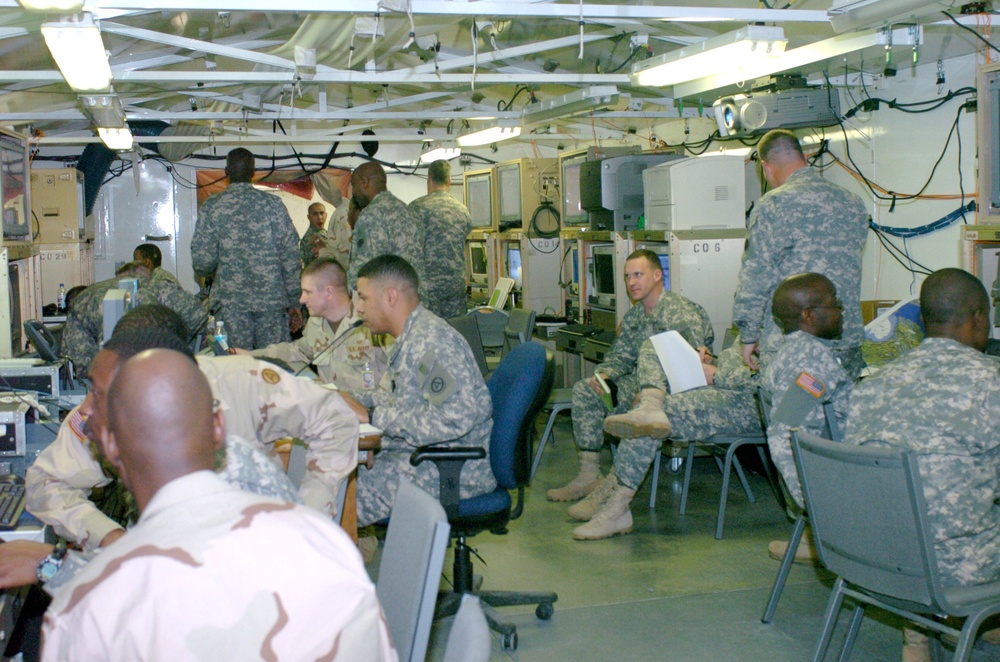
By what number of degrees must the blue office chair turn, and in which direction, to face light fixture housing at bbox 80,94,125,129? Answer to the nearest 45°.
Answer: approximately 45° to its right

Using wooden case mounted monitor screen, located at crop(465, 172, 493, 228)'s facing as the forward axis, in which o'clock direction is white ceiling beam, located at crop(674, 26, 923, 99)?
The white ceiling beam is roughly at 10 o'clock from the wooden case mounted monitor screen.

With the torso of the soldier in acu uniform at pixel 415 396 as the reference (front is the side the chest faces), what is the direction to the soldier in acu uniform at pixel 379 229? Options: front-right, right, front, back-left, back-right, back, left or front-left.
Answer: right

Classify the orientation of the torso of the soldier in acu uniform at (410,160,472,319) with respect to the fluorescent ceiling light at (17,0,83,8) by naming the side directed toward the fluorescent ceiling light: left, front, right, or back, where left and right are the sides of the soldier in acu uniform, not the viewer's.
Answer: back

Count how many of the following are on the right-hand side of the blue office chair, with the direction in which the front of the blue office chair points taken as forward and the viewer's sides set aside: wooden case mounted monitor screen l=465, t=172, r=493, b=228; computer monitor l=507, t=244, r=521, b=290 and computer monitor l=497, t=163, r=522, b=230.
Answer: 3

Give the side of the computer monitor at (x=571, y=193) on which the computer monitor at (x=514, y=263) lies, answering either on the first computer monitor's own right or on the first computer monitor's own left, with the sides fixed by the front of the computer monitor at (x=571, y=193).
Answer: on the first computer monitor's own right

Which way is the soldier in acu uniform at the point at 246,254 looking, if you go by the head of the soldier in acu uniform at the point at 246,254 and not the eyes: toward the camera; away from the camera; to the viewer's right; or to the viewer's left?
away from the camera

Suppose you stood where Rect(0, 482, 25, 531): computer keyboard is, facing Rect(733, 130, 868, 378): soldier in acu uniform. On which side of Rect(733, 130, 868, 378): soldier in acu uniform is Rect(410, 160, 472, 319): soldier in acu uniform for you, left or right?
left

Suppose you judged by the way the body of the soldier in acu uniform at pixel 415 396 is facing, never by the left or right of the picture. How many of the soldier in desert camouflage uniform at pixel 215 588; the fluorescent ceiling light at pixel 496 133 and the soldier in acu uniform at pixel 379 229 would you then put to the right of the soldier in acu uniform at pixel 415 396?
2

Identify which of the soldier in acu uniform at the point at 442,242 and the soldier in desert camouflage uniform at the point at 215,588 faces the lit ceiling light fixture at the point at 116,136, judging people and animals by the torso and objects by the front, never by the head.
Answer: the soldier in desert camouflage uniform

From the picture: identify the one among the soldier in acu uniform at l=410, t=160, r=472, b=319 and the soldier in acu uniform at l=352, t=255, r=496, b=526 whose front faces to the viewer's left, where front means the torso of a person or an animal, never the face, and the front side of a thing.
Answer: the soldier in acu uniform at l=352, t=255, r=496, b=526

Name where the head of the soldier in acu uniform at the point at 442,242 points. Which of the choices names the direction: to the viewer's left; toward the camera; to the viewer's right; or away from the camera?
away from the camera

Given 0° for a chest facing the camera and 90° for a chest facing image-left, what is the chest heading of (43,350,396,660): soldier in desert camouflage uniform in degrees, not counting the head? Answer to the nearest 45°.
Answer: approximately 180°
